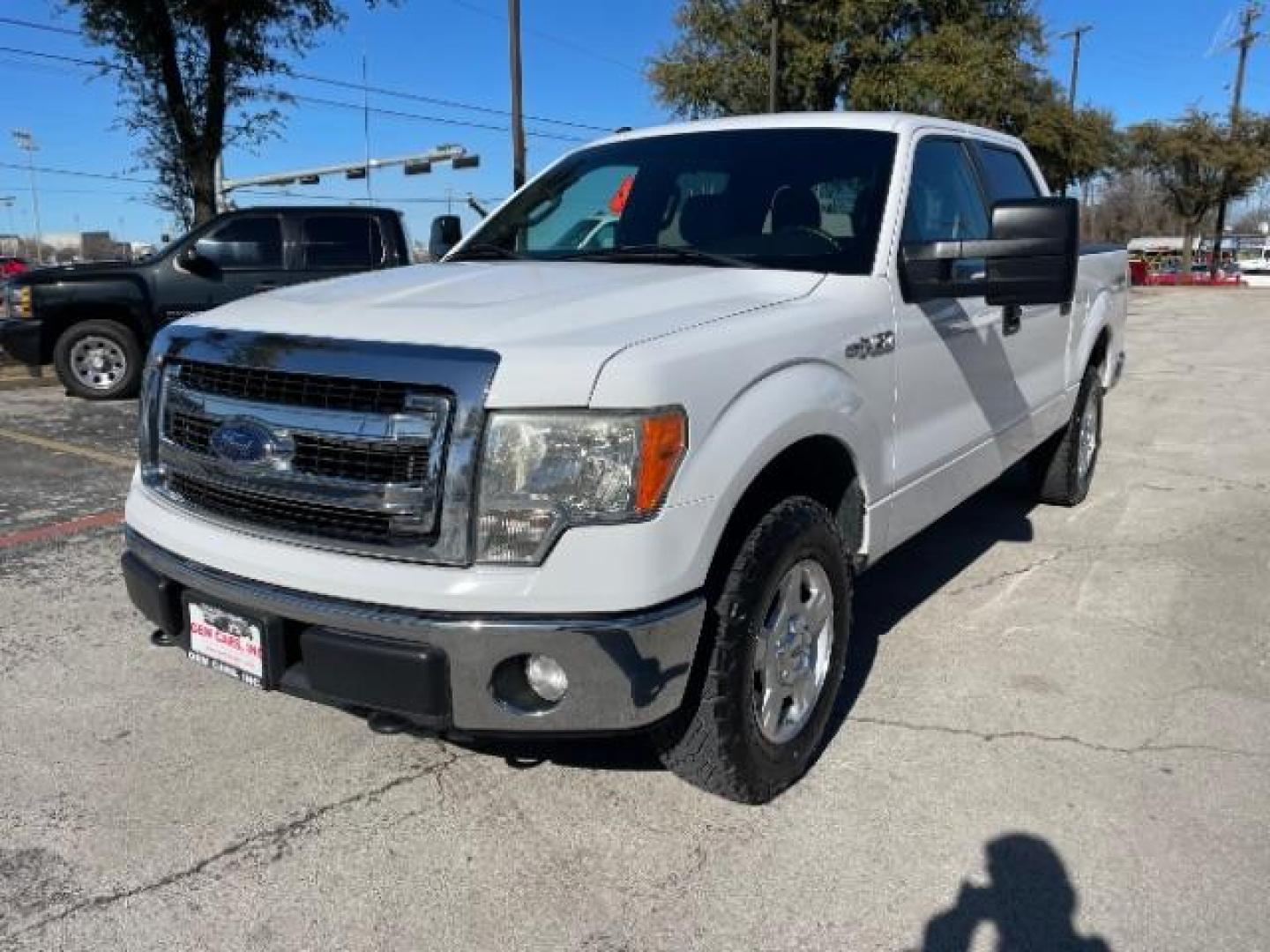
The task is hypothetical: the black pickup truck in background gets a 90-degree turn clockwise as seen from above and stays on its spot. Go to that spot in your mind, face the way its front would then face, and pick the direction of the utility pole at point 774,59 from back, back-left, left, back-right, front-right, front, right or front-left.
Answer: front-right

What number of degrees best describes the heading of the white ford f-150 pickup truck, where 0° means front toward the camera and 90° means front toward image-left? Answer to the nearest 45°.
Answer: approximately 45°

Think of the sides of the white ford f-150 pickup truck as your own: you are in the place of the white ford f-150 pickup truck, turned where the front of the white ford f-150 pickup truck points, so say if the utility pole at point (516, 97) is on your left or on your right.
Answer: on your right

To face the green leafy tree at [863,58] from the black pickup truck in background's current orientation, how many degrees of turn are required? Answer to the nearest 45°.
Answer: approximately 135° to its right

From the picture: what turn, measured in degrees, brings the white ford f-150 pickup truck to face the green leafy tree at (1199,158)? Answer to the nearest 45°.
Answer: approximately 180°

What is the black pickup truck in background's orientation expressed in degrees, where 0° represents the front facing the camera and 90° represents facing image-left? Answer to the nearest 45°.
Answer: approximately 90°
